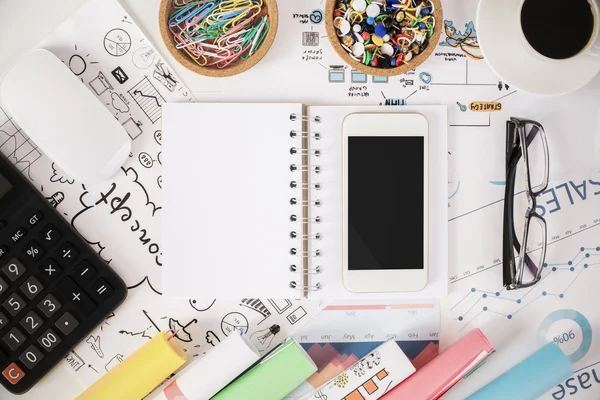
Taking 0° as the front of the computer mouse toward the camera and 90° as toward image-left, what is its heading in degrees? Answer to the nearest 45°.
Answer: approximately 135°

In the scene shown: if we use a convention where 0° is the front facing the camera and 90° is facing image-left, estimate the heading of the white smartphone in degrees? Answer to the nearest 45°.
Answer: approximately 0°

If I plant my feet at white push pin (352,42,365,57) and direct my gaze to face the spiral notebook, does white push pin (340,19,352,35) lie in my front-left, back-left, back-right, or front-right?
back-right

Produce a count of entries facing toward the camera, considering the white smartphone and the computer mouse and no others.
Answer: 1
